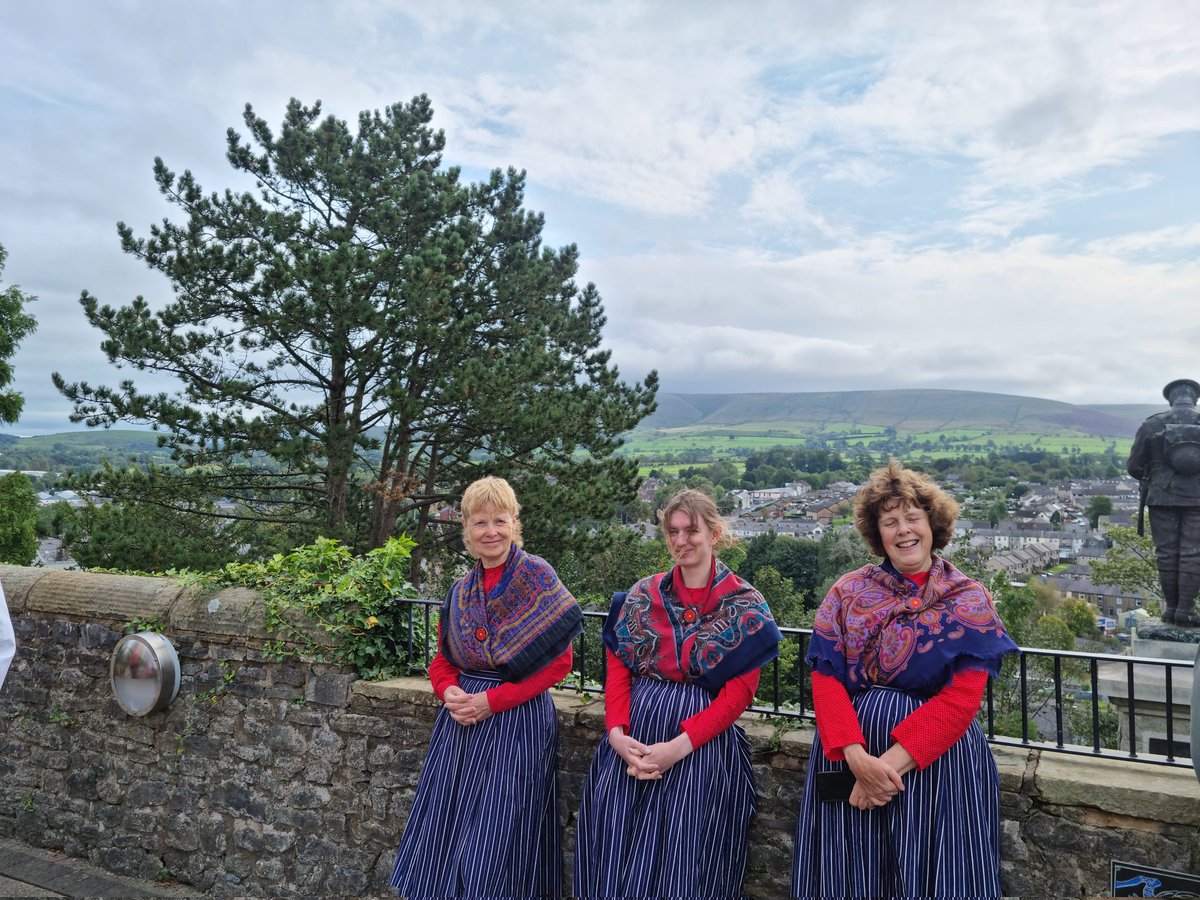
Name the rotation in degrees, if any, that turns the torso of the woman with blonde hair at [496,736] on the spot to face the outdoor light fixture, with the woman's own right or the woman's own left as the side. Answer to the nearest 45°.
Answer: approximately 90° to the woman's own right

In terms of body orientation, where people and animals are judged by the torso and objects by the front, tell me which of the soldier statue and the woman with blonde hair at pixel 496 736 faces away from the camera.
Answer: the soldier statue

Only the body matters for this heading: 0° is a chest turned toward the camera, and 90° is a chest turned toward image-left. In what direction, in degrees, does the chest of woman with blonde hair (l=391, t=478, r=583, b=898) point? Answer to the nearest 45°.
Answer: approximately 45°

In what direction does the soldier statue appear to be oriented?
away from the camera

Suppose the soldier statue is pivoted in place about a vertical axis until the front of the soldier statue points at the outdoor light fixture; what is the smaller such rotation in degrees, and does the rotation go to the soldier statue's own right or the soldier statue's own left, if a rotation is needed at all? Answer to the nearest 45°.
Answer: approximately 135° to the soldier statue's own left

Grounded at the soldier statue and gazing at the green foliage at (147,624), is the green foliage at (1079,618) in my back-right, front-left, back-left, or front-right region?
back-right

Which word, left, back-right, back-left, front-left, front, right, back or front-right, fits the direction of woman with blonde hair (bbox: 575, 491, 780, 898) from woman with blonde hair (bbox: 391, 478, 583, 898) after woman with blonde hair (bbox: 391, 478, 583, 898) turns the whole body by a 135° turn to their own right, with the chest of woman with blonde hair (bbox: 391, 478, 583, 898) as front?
back-right

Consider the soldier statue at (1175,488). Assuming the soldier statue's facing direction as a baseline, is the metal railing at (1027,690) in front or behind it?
behind

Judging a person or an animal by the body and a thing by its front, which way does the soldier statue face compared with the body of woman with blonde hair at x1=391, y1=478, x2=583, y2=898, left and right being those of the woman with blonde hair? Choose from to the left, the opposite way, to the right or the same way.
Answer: the opposite way
